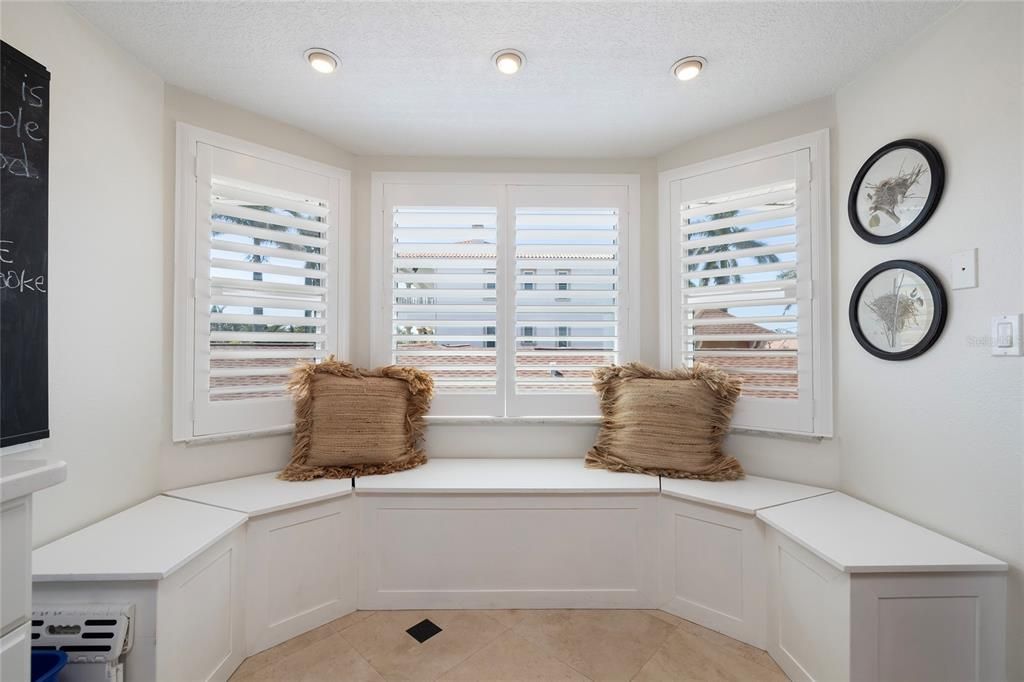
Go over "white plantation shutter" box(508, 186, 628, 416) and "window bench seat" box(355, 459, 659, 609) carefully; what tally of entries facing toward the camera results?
2

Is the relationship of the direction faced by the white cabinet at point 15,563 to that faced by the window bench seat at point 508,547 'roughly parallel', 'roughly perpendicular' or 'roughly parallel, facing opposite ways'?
roughly perpendicular

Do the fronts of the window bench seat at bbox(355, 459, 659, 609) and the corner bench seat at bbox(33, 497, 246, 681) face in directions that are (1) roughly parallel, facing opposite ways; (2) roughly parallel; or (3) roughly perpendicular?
roughly perpendicular

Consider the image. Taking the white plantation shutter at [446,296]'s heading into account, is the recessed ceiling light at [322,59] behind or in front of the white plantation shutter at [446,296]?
in front

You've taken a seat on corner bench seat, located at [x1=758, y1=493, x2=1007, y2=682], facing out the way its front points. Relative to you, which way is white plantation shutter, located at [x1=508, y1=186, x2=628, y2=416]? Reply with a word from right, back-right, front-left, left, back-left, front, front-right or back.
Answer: front-right

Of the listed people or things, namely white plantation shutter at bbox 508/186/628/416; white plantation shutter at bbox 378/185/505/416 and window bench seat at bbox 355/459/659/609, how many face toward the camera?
3

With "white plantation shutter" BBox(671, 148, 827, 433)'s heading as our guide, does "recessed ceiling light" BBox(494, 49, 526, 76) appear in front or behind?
in front

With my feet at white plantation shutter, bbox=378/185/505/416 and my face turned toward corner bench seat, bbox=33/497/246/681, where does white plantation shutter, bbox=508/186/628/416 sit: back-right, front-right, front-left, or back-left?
back-left

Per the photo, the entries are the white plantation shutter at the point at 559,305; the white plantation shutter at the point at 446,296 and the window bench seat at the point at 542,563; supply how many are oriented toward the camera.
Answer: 3

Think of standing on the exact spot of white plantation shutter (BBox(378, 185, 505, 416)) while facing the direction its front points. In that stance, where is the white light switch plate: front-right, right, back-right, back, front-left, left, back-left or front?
front-left

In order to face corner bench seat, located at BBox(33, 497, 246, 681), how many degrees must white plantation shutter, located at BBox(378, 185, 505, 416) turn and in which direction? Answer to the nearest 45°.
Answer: approximately 45° to its right

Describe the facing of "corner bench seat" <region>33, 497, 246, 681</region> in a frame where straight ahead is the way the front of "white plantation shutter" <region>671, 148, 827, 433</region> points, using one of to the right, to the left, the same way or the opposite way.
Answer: the opposite way

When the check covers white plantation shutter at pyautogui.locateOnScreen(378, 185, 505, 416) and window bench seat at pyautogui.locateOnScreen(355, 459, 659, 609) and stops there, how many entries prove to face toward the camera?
2
